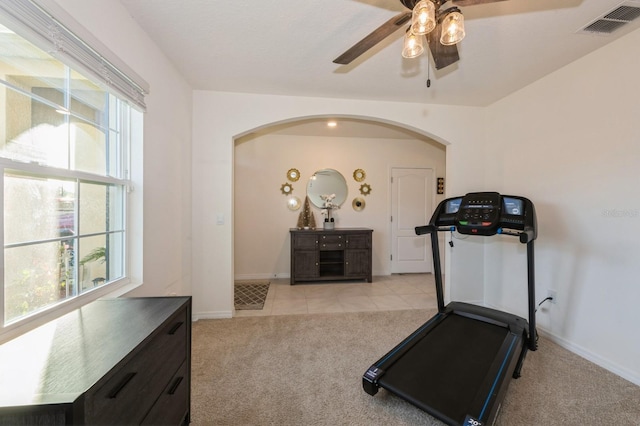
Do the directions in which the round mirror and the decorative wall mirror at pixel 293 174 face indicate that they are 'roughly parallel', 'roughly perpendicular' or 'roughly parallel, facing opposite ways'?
roughly parallel

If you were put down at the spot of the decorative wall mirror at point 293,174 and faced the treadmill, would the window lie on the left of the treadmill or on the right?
right

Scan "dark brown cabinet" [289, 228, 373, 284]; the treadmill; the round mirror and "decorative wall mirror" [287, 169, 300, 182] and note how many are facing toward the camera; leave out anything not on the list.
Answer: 3

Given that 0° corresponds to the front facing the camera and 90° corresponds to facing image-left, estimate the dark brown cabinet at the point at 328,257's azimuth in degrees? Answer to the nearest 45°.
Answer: approximately 0°

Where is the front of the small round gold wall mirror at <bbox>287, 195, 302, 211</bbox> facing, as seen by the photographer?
facing the viewer

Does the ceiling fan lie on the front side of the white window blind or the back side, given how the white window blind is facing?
on the front side

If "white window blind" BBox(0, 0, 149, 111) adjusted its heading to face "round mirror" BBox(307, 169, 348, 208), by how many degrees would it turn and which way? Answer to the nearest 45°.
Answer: approximately 90° to its left

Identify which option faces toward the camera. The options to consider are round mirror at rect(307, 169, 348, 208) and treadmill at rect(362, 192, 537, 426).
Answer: the round mirror

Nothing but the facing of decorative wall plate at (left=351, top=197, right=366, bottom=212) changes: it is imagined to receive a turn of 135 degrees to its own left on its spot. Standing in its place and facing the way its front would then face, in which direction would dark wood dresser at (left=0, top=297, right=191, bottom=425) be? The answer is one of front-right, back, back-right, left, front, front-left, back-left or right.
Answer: back-right

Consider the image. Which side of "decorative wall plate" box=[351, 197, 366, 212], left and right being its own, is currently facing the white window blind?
front

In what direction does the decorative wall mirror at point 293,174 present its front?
toward the camera

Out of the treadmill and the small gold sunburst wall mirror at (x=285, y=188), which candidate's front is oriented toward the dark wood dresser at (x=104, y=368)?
the small gold sunburst wall mirror

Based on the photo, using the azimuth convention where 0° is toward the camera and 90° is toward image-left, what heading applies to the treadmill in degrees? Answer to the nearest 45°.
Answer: approximately 225°

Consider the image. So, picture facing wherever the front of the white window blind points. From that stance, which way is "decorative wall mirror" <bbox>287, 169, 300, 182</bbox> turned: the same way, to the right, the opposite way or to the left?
to the right

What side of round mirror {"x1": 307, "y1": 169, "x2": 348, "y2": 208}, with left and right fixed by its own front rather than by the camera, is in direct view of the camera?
front
